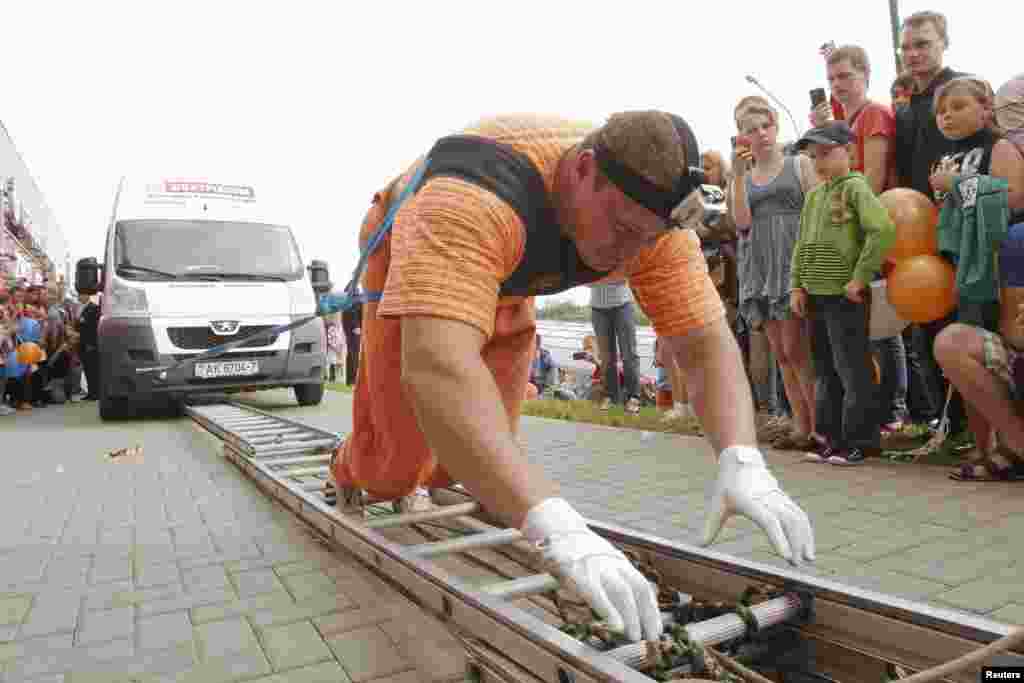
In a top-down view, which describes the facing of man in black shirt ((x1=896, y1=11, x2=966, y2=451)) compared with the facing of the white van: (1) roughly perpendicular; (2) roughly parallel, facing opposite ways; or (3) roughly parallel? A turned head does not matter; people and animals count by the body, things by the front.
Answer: roughly perpendicular

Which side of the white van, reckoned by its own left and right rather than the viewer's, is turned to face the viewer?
front

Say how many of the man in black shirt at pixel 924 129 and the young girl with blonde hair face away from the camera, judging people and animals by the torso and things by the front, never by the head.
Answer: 0

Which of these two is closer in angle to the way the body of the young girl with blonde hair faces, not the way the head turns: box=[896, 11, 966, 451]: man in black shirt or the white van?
the white van

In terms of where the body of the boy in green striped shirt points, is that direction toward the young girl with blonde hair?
no

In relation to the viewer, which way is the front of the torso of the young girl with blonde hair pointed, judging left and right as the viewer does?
facing the viewer and to the left of the viewer

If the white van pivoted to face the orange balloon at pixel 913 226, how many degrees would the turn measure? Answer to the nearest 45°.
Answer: approximately 45° to its left

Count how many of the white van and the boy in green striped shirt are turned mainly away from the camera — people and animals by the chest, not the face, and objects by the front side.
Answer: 0

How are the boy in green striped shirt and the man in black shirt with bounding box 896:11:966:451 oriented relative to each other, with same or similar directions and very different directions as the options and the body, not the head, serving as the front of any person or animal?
same or similar directions

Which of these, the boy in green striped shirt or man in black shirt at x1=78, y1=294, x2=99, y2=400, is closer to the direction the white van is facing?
the boy in green striped shirt

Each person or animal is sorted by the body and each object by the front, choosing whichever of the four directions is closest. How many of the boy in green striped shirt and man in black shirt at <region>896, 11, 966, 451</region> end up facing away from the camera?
0

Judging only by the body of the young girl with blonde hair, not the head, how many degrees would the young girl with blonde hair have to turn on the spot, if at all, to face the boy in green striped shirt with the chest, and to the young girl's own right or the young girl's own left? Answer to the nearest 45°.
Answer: approximately 45° to the young girl's own right

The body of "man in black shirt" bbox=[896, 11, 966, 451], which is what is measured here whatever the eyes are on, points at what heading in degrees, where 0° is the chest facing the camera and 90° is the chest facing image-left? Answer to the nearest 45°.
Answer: approximately 45°

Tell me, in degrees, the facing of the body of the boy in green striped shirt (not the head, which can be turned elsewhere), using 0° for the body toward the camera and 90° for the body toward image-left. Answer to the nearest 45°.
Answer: approximately 45°

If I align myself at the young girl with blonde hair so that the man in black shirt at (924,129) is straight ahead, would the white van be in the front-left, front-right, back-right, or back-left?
front-left
